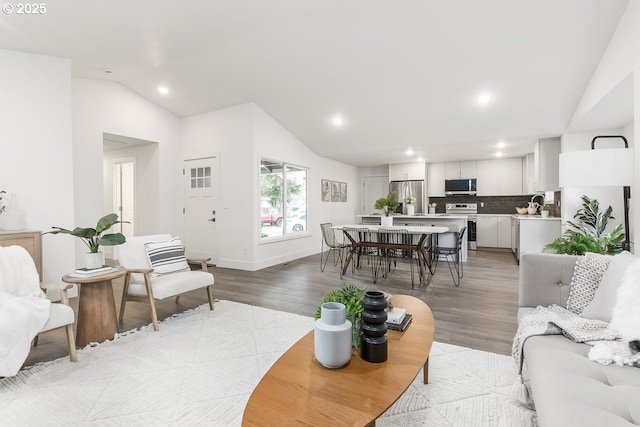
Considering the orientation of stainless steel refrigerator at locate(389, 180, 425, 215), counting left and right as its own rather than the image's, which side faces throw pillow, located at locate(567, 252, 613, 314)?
front

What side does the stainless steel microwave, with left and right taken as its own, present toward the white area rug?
front

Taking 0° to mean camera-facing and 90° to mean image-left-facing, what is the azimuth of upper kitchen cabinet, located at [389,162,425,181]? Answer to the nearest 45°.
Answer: approximately 0°

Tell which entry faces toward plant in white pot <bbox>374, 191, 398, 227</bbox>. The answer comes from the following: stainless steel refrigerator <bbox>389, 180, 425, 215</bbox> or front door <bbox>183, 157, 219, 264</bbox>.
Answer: the stainless steel refrigerator

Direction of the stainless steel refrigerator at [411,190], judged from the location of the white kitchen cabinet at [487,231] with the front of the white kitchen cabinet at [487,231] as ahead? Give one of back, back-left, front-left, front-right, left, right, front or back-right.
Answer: right

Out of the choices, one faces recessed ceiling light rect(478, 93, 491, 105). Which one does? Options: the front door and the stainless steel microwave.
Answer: the stainless steel microwave

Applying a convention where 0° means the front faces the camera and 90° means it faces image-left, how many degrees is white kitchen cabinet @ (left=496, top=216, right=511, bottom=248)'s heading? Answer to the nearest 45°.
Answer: approximately 0°

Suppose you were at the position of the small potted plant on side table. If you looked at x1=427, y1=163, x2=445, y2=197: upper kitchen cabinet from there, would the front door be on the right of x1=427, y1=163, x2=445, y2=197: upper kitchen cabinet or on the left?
left

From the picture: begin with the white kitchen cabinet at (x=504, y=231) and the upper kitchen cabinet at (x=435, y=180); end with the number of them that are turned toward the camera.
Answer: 2

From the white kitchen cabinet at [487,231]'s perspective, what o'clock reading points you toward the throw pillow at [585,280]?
The throw pillow is roughly at 12 o'clock from the white kitchen cabinet.
